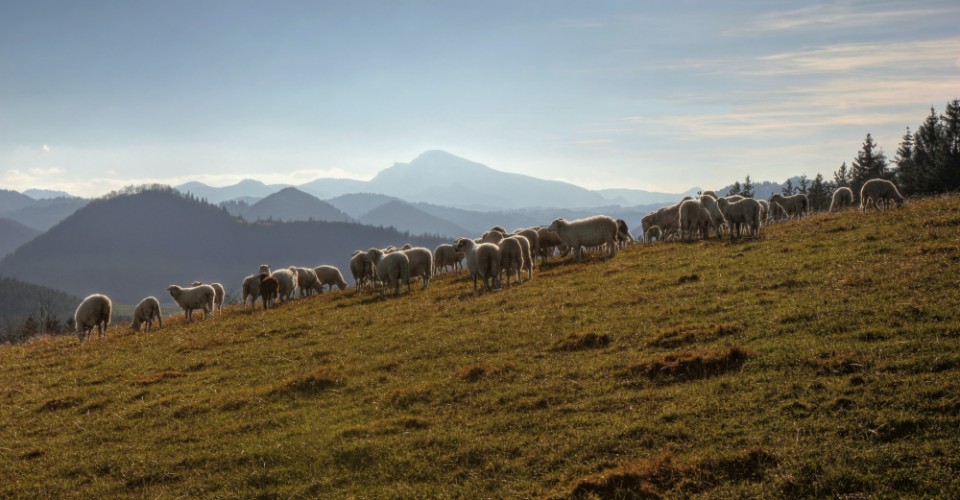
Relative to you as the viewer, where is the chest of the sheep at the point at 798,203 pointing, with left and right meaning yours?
facing to the left of the viewer

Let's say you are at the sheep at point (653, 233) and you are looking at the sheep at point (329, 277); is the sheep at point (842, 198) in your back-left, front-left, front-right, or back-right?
back-right

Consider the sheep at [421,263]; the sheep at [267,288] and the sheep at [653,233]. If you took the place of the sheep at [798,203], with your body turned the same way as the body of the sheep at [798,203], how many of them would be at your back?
0

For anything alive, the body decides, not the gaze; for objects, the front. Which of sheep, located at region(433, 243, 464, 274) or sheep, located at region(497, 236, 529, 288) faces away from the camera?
sheep, located at region(497, 236, 529, 288)

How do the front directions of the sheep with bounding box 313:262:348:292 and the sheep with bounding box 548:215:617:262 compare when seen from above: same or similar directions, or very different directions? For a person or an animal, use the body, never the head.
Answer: very different directions

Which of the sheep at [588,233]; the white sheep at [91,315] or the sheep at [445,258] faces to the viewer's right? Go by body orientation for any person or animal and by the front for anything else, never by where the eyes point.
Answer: the sheep at [445,258]

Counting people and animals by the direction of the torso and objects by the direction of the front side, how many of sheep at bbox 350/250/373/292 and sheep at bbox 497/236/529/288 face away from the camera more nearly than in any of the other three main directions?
2

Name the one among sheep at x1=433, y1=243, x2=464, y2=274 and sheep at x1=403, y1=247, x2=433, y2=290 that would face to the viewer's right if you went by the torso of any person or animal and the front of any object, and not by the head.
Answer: sheep at x1=433, y1=243, x2=464, y2=274

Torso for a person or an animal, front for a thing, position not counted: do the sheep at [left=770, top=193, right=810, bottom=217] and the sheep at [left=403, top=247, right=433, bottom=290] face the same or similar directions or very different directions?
same or similar directions

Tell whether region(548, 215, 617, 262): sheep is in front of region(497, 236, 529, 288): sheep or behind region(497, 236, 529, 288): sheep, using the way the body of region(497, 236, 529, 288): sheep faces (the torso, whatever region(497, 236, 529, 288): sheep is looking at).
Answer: in front

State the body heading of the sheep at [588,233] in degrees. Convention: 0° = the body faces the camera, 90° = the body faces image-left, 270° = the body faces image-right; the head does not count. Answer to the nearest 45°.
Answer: approximately 90°

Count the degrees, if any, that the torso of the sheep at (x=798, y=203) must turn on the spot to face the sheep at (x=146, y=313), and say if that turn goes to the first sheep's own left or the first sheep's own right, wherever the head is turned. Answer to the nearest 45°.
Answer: approximately 45° to the first sheep's own left

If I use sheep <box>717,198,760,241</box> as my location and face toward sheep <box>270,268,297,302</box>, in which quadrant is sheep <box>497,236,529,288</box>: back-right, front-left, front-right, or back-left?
front-left

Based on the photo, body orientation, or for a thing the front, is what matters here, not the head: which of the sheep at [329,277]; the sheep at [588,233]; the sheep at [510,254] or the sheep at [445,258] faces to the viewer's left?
the sheep at [588,233]
